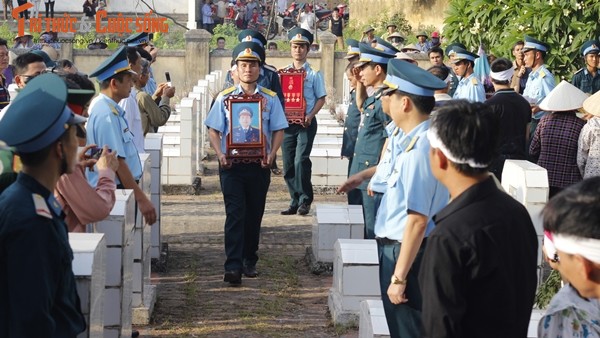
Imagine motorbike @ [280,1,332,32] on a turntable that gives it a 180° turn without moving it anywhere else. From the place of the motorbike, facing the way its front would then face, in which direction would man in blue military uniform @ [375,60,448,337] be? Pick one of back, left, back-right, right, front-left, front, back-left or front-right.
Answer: right

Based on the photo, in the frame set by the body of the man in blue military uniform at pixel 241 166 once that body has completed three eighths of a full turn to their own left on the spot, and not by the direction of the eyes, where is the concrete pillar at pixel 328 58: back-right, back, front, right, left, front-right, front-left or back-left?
front-left

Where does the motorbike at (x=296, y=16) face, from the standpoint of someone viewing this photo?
facing to the left of the viewer

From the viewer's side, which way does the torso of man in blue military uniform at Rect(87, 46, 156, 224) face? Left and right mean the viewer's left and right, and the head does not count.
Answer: facing to the right of the viewer

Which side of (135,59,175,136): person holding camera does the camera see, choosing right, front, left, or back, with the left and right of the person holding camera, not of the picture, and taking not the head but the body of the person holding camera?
right

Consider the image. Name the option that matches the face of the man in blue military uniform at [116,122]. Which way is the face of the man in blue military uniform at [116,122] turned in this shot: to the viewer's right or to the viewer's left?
to the viewer's right

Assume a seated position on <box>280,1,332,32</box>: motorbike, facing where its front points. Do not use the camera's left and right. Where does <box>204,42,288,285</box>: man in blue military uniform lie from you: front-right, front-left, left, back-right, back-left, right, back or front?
left

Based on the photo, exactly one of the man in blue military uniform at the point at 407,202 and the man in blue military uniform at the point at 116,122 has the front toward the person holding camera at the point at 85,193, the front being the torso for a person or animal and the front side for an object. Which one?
the man in blue military uniform at the point at 407,202

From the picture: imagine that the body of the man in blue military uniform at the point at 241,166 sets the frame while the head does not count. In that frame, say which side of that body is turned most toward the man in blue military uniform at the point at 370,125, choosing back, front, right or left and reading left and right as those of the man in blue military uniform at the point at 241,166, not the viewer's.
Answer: left

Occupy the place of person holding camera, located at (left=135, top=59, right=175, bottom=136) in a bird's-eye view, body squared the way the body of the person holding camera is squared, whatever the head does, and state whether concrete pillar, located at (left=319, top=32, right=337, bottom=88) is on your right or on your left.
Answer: on your left

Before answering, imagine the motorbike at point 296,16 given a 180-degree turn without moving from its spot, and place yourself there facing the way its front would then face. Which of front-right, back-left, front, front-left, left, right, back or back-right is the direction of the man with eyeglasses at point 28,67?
right

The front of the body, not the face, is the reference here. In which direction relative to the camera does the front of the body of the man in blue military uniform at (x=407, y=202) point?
to the viewer's left

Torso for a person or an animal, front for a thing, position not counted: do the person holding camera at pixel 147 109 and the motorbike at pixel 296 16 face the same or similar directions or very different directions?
very different directions

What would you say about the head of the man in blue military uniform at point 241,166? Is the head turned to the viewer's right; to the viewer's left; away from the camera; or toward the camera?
toward the camera

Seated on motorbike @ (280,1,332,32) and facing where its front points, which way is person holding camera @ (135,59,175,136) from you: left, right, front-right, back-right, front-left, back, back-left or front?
left

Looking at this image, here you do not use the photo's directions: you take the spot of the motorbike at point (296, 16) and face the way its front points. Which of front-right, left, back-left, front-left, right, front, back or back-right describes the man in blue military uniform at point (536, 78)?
left

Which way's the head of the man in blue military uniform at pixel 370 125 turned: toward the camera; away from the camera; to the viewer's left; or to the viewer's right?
to the viewer's left
